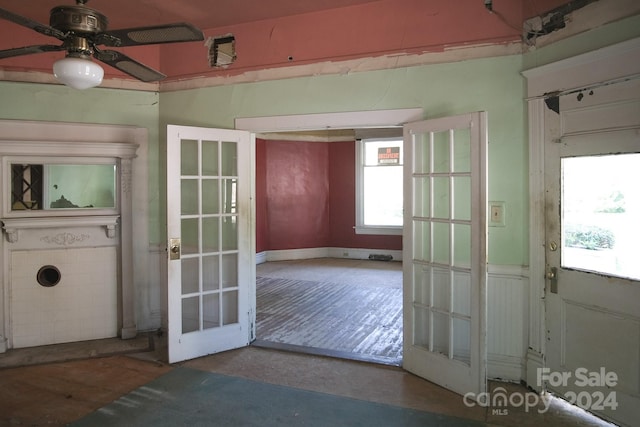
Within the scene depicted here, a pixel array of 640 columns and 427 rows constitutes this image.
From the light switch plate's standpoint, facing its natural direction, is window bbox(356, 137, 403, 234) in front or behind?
behind

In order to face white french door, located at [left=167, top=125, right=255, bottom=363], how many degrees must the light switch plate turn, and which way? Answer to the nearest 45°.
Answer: approximately 90° to its right

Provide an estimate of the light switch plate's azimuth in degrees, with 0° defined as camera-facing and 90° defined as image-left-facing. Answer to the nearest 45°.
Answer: approximately 0°

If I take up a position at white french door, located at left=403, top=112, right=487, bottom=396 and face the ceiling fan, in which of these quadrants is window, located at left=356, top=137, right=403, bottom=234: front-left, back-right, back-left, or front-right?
back-right

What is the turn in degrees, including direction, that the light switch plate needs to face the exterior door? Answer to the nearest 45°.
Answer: approximately 45° to its left

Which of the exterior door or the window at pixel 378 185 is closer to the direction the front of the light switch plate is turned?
the exterior door
